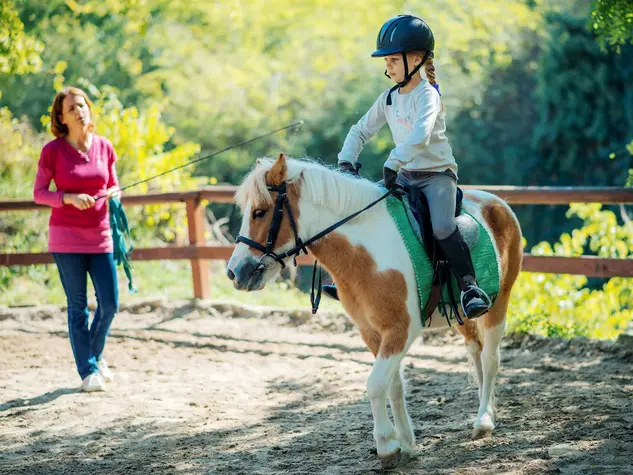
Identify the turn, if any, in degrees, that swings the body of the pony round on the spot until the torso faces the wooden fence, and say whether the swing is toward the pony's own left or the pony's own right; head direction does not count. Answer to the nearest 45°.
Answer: approximately 135° to the pony's own right

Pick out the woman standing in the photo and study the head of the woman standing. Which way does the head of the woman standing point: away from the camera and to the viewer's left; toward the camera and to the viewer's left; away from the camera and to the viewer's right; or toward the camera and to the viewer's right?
toward the camera and to the viewer's right

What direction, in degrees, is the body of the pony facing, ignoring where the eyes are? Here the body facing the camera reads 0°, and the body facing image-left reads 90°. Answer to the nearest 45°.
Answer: approximately 45°

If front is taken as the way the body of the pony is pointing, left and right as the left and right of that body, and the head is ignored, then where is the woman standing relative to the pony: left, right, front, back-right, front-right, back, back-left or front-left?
right
